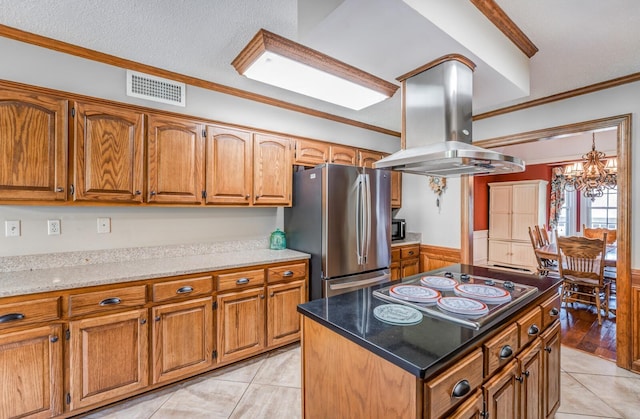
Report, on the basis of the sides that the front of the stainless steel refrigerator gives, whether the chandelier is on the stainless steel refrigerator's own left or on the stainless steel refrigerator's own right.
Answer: on the stainless steel refrigerator's own left

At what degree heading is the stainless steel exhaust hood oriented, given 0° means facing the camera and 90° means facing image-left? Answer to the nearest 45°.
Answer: approximately 315°

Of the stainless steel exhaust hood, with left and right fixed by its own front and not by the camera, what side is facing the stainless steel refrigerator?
back

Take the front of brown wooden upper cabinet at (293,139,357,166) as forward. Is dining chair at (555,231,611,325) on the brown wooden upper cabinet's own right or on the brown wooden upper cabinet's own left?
on the brown wooden upper cabinet's own left

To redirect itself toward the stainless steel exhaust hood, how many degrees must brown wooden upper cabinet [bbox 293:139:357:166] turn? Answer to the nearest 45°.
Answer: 0° — it already faces it

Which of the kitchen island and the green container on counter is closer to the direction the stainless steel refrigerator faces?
the kitchen island

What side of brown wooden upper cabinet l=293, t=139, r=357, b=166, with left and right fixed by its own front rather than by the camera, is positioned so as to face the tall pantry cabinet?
left

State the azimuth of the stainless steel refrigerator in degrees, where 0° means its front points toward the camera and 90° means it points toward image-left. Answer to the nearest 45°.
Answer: approximately 315°

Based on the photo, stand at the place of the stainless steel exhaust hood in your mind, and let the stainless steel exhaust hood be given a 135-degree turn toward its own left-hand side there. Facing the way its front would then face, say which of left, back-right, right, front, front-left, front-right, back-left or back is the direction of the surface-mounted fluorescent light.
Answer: left

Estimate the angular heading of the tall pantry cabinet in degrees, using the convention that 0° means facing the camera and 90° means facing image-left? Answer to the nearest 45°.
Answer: approximately 45°
